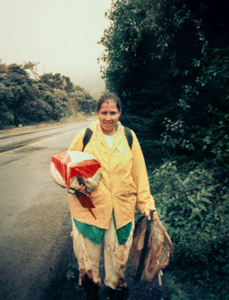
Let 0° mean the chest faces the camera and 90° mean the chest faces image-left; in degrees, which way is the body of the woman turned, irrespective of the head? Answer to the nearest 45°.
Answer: approximately 0°

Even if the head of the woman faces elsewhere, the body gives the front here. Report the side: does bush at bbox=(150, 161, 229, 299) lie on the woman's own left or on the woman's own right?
on the woman's own left
